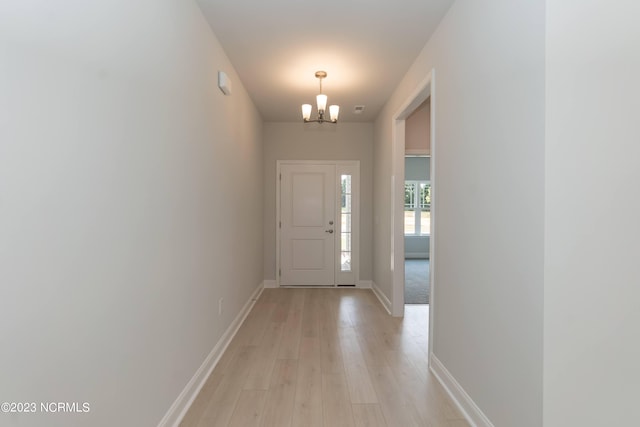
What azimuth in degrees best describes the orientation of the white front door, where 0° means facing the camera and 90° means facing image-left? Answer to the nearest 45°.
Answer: approximately 0°

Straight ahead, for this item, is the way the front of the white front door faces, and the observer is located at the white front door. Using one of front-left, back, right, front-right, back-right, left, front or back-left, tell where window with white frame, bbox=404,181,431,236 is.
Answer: back-left

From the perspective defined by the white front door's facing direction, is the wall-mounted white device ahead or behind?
ahead

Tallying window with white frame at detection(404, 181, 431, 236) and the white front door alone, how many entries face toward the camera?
2
